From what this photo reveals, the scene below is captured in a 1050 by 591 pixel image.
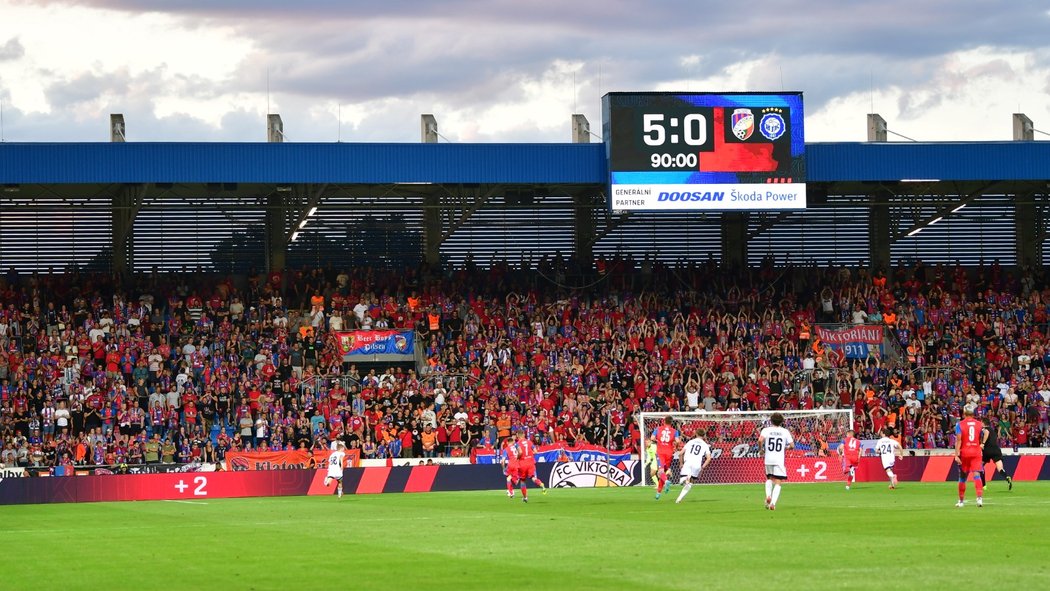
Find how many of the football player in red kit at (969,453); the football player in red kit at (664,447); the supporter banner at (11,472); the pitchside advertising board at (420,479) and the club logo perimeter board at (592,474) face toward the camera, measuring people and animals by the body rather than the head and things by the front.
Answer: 3

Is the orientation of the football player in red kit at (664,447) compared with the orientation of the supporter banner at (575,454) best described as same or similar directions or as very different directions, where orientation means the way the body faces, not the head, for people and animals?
very different directions

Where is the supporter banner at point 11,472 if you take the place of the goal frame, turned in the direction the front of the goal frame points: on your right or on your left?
on your right

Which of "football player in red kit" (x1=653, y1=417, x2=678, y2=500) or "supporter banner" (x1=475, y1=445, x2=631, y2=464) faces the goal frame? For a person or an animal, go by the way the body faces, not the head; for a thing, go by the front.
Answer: the football player in red kit

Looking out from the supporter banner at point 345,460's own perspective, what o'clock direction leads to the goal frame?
The goal frame is roughly at 9 o'clock from the supporter banner.

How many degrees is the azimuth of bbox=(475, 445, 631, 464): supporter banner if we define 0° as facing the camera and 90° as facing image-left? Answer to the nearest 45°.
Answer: approximately 0°

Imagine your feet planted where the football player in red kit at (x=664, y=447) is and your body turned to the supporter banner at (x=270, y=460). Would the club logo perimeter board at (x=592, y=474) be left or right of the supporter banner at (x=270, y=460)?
right

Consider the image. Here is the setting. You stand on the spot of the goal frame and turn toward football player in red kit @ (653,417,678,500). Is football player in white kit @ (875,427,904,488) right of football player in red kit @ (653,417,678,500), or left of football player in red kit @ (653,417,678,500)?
left

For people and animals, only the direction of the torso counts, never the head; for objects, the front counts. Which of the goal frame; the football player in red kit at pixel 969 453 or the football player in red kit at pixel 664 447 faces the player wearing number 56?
the goal frame

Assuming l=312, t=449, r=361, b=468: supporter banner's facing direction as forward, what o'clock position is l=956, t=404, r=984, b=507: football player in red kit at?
The football player in red kit is roughly at 11 o'clock from the supporter banner.

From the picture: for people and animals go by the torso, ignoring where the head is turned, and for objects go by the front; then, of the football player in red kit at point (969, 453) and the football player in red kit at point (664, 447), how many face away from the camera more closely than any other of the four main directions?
2

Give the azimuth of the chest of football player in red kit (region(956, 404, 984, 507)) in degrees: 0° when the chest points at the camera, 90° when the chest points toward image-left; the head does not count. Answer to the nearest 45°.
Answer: approximately 180°

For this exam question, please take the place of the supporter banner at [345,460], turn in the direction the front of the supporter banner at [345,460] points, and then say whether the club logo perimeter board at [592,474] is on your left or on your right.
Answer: on your left

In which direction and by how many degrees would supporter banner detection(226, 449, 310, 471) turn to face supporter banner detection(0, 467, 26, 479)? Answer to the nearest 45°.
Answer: approximately 90° to its right

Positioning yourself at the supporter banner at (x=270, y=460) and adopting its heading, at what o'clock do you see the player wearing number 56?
The player wearing number 56 is roughly at 11 o'clock from the supporter banner.
